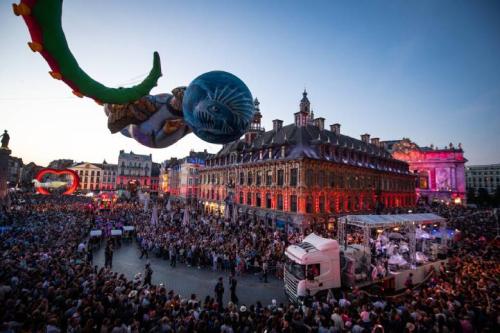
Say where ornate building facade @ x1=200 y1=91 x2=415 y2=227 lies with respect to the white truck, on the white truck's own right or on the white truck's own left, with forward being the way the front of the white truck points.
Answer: on the white truck's own right

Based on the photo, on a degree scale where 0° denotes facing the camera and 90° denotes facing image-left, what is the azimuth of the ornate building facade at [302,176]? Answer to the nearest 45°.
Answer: approximately 45°
